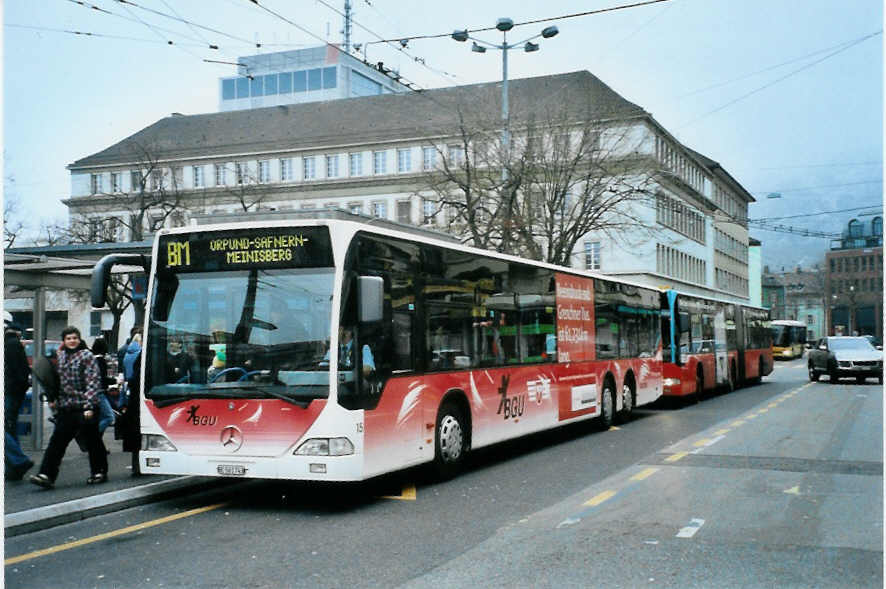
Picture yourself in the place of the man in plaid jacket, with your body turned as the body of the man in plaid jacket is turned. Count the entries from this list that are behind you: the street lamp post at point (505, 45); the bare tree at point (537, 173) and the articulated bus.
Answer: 3

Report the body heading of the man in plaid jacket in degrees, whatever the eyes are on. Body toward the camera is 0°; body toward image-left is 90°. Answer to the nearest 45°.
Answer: approximately 45°

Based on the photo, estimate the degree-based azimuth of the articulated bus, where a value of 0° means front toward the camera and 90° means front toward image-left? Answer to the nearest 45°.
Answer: approximately 45°

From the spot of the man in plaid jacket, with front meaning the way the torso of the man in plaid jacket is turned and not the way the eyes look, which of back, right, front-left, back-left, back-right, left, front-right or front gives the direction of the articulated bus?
back

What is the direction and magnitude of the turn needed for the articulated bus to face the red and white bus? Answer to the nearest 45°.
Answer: approximately 45° to its left
